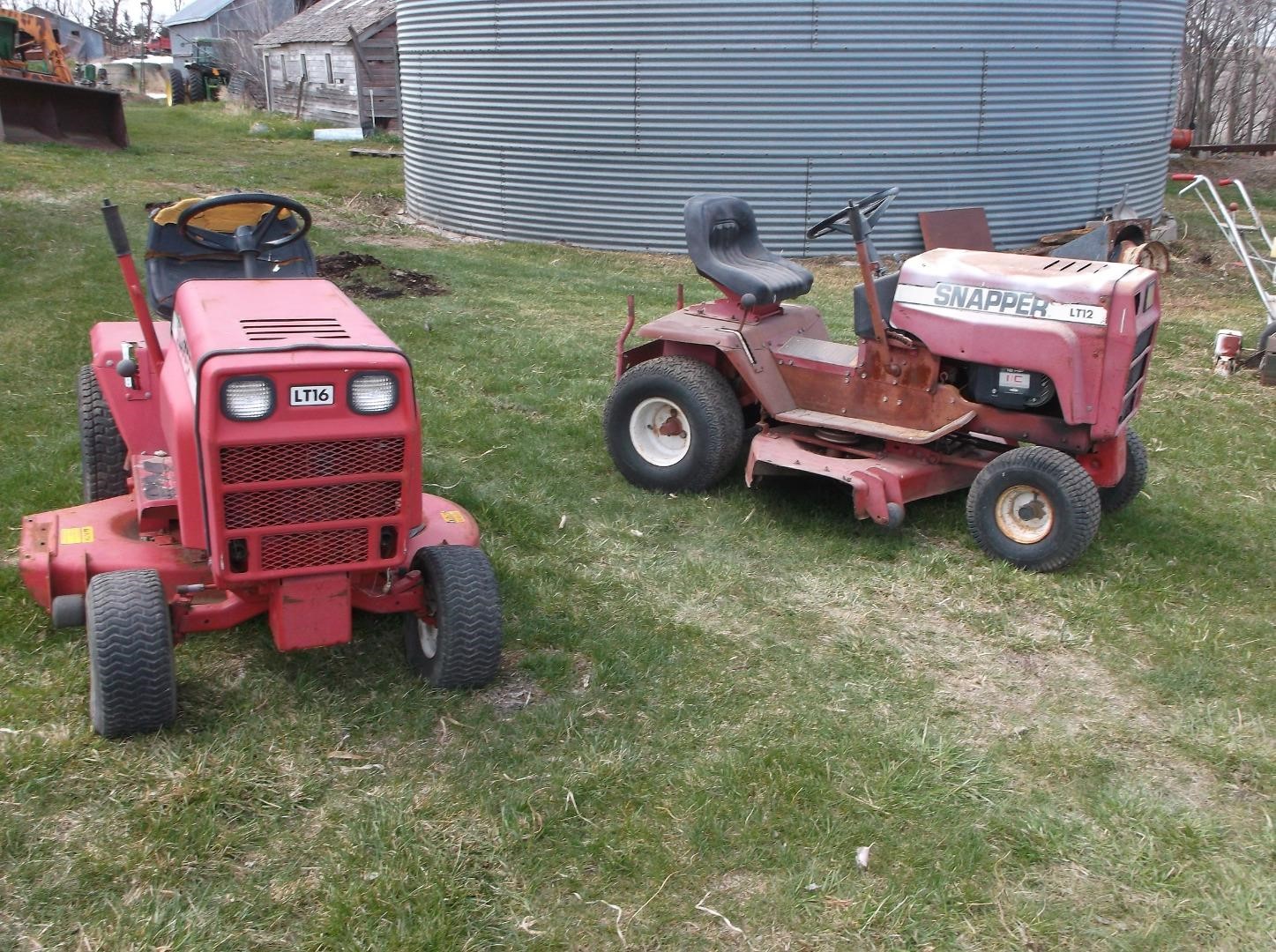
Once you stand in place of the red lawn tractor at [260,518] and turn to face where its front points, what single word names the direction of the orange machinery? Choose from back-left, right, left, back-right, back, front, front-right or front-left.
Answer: back

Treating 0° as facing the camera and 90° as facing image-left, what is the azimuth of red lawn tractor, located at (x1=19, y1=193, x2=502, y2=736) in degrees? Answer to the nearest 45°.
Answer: approximately 0°

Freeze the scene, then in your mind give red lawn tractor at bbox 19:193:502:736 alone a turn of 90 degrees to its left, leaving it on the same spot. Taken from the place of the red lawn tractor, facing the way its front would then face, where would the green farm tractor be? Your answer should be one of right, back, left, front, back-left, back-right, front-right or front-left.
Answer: left

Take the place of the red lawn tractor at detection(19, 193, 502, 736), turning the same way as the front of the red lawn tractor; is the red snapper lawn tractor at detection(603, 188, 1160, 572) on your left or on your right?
on your left

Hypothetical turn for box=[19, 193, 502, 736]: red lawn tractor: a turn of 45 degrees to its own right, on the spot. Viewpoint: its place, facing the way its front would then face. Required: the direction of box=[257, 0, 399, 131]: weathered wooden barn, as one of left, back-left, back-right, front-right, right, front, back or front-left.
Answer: back-right

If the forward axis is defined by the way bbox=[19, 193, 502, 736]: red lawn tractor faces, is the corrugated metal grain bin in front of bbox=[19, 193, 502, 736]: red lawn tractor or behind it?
behind

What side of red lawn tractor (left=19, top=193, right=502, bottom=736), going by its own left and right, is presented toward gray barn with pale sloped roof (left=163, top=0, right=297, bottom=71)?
back
